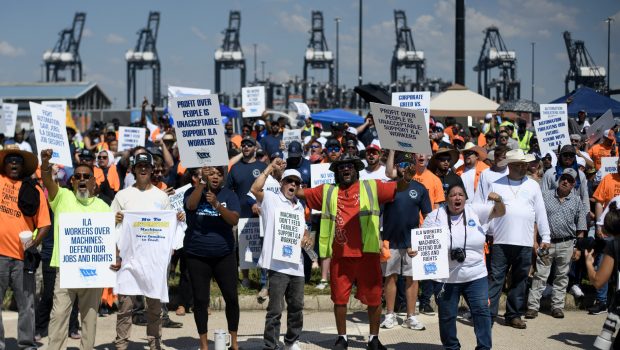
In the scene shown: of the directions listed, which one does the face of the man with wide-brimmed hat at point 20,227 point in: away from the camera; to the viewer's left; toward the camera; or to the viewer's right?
toward the camera

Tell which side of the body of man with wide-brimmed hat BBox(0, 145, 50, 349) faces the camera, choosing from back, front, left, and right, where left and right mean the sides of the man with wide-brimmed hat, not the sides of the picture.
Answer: front

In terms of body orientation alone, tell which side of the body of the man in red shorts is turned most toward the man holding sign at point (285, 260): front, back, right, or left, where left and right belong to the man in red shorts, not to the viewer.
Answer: right

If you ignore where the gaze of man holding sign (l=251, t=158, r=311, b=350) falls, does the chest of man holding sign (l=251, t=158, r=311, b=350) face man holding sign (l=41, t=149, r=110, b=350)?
no

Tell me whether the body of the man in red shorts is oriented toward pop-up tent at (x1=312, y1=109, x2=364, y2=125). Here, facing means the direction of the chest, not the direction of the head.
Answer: no

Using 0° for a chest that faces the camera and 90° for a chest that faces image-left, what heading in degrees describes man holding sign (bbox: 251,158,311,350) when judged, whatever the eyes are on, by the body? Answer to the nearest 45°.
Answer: approximately 315°

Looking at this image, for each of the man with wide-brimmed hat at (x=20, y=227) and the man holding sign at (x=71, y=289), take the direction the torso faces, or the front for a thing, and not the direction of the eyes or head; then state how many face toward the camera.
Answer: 2

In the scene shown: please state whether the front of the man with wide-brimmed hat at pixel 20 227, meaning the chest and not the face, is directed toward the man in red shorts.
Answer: no

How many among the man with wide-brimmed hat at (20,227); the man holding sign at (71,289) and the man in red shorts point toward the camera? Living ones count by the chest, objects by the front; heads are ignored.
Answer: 3

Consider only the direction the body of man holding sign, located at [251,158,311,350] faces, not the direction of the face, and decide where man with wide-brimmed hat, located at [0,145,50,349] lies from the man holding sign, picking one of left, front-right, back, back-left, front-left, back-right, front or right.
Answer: back-right

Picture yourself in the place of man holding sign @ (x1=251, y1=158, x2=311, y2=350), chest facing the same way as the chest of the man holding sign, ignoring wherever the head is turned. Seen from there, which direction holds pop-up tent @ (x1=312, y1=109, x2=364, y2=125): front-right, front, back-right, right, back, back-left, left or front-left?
back-left

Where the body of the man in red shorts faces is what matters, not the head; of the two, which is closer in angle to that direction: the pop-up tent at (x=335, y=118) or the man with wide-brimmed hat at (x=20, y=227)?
the man with wide-brimmed hat

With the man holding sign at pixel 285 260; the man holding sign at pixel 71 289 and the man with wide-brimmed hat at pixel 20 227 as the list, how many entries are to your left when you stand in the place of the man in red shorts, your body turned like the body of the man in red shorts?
0

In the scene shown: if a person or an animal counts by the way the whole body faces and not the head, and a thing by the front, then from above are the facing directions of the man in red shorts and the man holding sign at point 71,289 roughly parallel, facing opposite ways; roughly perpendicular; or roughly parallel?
roughly parallel

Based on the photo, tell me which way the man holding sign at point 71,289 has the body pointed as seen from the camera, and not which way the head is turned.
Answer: toward the camera

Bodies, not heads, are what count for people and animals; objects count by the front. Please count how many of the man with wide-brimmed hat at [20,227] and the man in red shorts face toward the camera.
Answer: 2
